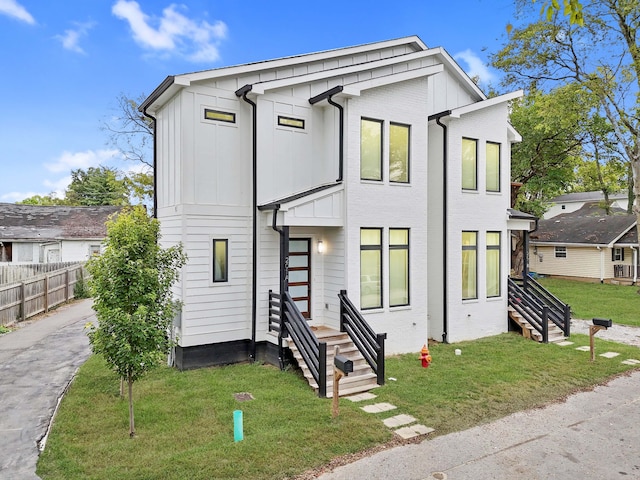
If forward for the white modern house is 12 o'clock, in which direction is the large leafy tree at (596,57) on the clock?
The large leafy tree is roughly at 9 o'clock from the white modern house.

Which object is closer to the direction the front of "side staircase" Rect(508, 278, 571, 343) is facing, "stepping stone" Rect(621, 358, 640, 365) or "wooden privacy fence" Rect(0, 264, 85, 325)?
the stepping stone

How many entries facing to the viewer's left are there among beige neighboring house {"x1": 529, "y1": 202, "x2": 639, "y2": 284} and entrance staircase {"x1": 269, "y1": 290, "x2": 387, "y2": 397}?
0

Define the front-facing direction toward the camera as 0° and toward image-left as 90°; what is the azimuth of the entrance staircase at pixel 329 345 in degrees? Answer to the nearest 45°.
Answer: approximately 315°

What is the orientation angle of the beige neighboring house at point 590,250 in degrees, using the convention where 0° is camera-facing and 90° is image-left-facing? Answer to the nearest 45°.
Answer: approximately 315°

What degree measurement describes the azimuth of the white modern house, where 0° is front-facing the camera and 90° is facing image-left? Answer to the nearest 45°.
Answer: approximately 315°

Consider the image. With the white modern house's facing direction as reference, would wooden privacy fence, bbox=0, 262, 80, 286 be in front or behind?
behind

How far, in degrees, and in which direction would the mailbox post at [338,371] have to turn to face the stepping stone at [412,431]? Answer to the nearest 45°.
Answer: approximately 45° to its left

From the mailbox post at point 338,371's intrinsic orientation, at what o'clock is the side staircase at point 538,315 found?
The side staircase is roughly at 9 o'clock from the mailbox post.

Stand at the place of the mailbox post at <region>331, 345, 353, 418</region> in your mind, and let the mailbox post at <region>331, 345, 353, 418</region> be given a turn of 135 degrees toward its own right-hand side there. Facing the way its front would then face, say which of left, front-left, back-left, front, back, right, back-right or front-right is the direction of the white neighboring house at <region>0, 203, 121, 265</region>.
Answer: front-right
